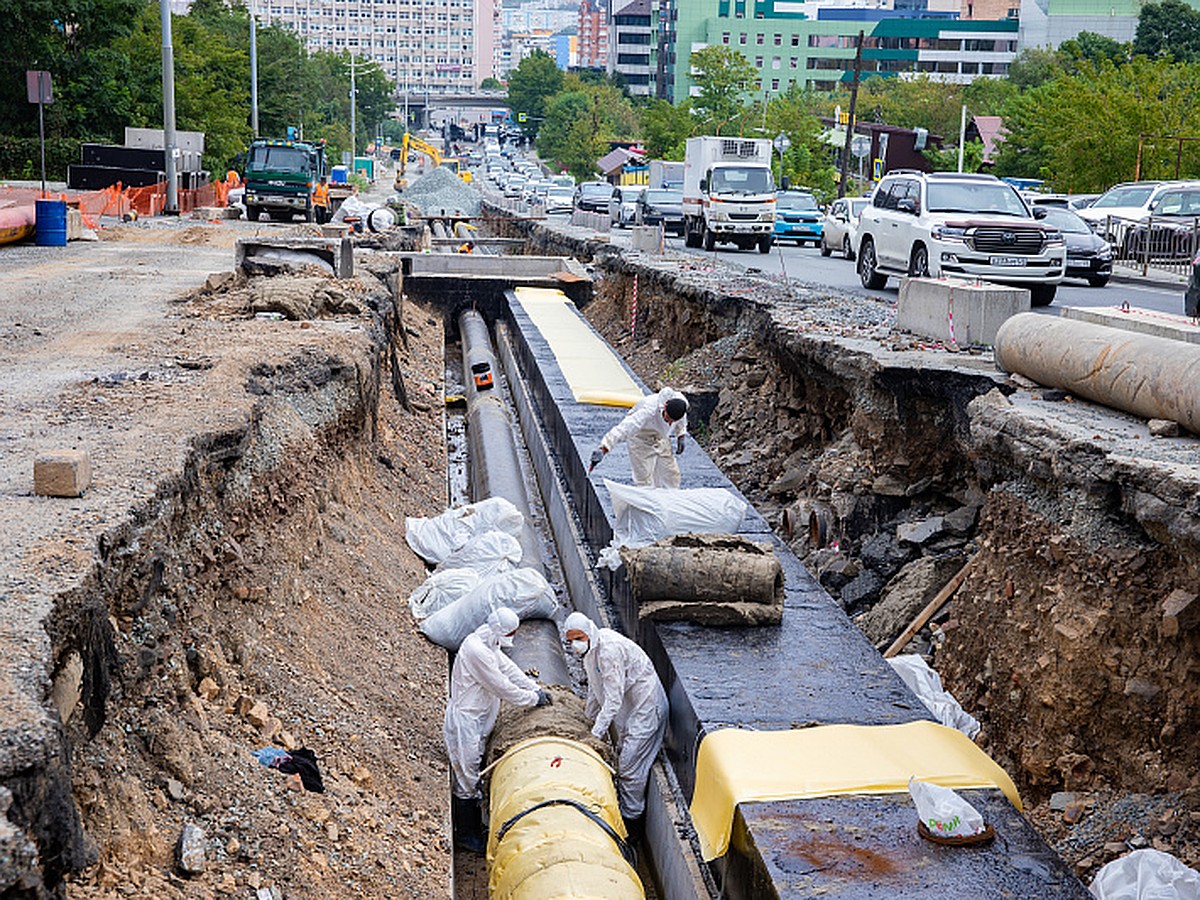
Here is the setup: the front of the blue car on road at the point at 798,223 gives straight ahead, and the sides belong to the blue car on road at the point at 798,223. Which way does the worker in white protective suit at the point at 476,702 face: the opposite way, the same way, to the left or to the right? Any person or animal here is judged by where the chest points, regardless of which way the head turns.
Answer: to the left

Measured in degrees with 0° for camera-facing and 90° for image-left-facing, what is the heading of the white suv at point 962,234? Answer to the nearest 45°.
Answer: approximately 315°

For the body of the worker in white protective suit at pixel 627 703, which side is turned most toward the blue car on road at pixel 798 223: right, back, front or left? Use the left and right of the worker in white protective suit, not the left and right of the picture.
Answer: right

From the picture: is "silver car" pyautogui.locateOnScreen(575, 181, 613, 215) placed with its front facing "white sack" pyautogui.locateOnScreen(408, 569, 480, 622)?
yes

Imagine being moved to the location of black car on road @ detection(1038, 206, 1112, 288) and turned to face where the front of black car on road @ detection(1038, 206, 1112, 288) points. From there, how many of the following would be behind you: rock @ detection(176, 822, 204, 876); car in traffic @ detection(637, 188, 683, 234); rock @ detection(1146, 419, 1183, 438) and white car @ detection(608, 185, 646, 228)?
2

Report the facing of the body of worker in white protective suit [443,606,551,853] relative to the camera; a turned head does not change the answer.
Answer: to the viewer's right

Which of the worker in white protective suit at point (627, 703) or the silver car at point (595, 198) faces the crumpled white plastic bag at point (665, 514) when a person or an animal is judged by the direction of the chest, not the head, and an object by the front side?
the silver car

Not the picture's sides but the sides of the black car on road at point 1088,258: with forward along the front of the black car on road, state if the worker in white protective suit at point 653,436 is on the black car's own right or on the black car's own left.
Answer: on the black car's own right

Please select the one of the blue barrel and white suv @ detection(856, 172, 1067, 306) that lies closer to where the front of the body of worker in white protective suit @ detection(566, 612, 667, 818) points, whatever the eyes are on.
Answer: the blue barrel

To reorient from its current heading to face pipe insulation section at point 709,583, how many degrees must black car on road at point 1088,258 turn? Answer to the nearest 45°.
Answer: approximately 45° to its right
